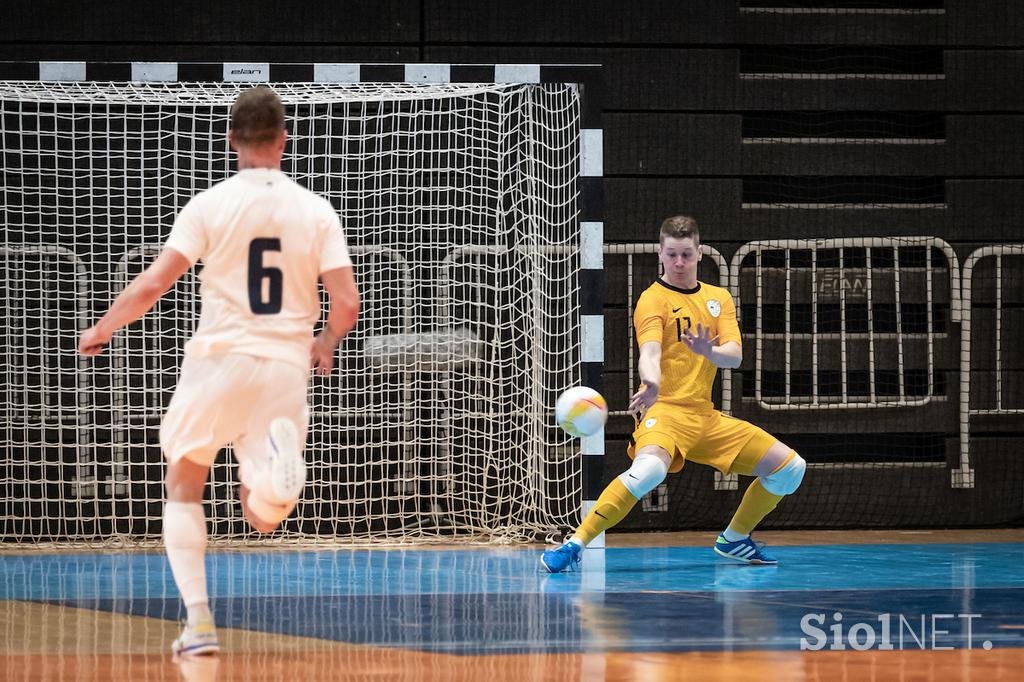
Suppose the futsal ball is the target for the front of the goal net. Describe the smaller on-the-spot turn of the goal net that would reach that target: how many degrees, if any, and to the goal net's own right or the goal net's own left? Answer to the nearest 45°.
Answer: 0° — it already faces it

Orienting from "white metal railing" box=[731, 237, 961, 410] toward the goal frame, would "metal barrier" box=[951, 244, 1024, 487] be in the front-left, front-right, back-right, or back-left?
back-left

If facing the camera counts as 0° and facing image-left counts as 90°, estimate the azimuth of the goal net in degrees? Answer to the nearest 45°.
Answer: approximately 0°

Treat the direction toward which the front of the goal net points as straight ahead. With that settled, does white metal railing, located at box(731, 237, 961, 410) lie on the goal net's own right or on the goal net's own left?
on the goal net's own left

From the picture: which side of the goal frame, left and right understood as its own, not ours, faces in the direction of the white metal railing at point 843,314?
left
